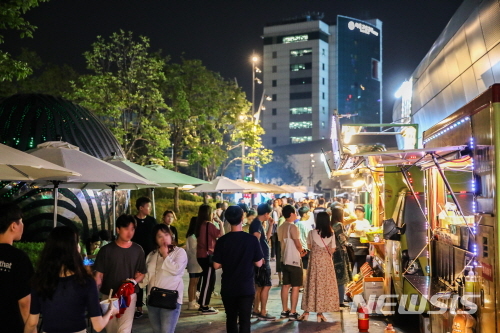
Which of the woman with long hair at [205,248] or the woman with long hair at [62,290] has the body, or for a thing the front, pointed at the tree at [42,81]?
the woman with long hair at [62,290]

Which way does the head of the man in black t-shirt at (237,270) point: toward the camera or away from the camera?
away from the camera

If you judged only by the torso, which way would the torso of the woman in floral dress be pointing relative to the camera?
away from the camera

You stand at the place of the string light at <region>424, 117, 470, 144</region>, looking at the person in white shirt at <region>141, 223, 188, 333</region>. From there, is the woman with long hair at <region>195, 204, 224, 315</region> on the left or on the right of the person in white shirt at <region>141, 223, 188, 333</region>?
right

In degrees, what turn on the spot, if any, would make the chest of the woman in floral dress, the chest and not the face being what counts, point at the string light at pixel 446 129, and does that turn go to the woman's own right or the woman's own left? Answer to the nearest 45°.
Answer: approximately 135° to the woman's own right

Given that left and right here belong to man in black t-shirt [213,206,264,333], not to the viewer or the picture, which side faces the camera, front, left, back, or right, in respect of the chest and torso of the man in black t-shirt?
back
